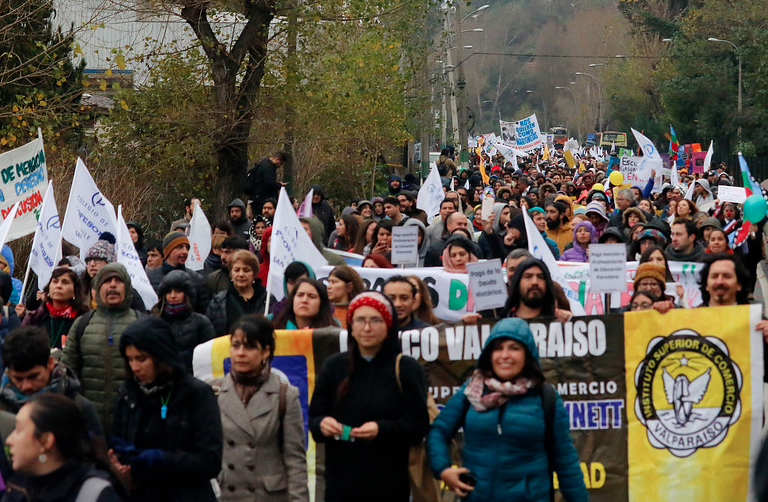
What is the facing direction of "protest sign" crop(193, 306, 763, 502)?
toward the camera

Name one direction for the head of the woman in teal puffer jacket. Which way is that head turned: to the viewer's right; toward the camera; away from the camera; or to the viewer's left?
toward the camera

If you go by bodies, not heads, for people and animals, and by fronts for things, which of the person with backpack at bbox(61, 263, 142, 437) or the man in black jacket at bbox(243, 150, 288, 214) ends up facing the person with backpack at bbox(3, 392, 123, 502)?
the person with backpack at bbox(61, 263, 142, 437)

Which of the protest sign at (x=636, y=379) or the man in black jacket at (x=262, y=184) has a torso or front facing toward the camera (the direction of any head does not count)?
the protest sign

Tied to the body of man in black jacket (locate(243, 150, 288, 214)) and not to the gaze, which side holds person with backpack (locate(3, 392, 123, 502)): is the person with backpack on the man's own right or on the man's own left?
on the man's own right

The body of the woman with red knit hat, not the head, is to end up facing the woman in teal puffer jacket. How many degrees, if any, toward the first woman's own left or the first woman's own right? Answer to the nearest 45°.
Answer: approximately 90° to the first woman's own left

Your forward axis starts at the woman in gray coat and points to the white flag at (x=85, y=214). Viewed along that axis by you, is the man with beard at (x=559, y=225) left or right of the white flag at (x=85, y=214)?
right

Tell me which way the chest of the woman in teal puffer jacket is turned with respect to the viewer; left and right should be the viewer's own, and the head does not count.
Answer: facing the viewer

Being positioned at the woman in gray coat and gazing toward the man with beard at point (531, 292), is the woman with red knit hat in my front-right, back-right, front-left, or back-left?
front-right

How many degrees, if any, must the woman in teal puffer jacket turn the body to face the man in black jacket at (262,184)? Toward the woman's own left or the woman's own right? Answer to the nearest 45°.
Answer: approximately 180°

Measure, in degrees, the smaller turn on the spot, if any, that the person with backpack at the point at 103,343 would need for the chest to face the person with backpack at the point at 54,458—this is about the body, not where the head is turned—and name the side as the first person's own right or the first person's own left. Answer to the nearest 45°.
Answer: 0° — they already face them

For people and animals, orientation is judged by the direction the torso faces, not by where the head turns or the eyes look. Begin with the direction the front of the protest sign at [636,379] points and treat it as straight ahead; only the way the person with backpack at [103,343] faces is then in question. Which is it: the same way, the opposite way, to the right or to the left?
the same way

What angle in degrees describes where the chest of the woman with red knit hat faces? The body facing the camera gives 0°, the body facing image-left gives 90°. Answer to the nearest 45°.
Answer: approximately 0°
